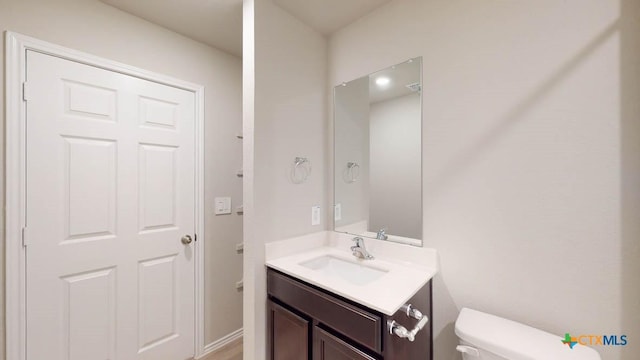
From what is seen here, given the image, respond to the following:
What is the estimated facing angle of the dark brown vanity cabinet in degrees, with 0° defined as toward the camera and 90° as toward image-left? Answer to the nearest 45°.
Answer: approximately 45°

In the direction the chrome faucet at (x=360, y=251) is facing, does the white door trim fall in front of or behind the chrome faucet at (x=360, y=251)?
in front

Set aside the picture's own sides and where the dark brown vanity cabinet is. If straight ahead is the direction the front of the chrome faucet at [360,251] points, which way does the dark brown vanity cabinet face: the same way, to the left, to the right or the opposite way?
the same way

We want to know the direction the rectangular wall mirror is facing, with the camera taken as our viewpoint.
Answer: facing the viewer and to the left of the viewer

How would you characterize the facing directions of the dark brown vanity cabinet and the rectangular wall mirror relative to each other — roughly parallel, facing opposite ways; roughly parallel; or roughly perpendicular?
roughly parallel

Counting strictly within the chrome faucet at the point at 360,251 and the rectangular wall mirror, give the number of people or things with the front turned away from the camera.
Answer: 0

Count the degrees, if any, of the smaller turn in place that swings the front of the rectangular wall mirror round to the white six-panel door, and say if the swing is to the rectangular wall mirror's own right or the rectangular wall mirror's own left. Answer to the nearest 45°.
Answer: approximately 45° to the rectangular wall mirror's own right

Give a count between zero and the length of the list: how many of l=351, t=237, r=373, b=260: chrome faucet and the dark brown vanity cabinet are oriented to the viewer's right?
0

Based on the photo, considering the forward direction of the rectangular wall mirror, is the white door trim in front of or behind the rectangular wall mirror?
in front

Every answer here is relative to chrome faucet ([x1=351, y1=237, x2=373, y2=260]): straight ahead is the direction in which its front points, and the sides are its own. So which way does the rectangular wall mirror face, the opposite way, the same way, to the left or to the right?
the same way
